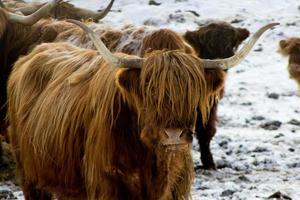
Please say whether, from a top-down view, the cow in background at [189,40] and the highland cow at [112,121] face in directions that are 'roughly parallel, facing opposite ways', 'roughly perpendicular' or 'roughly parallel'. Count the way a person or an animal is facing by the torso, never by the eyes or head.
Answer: roughly parallel

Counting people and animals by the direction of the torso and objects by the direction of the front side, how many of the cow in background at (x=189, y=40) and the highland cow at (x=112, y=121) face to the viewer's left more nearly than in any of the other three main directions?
0

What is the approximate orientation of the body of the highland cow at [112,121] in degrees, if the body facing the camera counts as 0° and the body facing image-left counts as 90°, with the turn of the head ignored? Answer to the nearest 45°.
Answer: approximately 315°

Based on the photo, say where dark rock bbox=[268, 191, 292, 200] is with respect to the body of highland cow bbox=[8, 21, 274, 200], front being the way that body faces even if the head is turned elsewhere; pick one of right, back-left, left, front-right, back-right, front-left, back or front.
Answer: left

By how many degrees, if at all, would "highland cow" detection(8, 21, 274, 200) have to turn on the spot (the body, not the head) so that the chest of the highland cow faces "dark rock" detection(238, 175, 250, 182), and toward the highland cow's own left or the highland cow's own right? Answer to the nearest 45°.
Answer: approximately 90° to the highland cow's own left

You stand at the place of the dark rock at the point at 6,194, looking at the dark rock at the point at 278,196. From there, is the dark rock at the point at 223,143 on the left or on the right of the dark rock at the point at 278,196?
left

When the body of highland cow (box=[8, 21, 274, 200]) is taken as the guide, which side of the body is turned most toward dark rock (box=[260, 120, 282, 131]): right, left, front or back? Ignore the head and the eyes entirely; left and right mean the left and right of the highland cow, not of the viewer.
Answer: left
